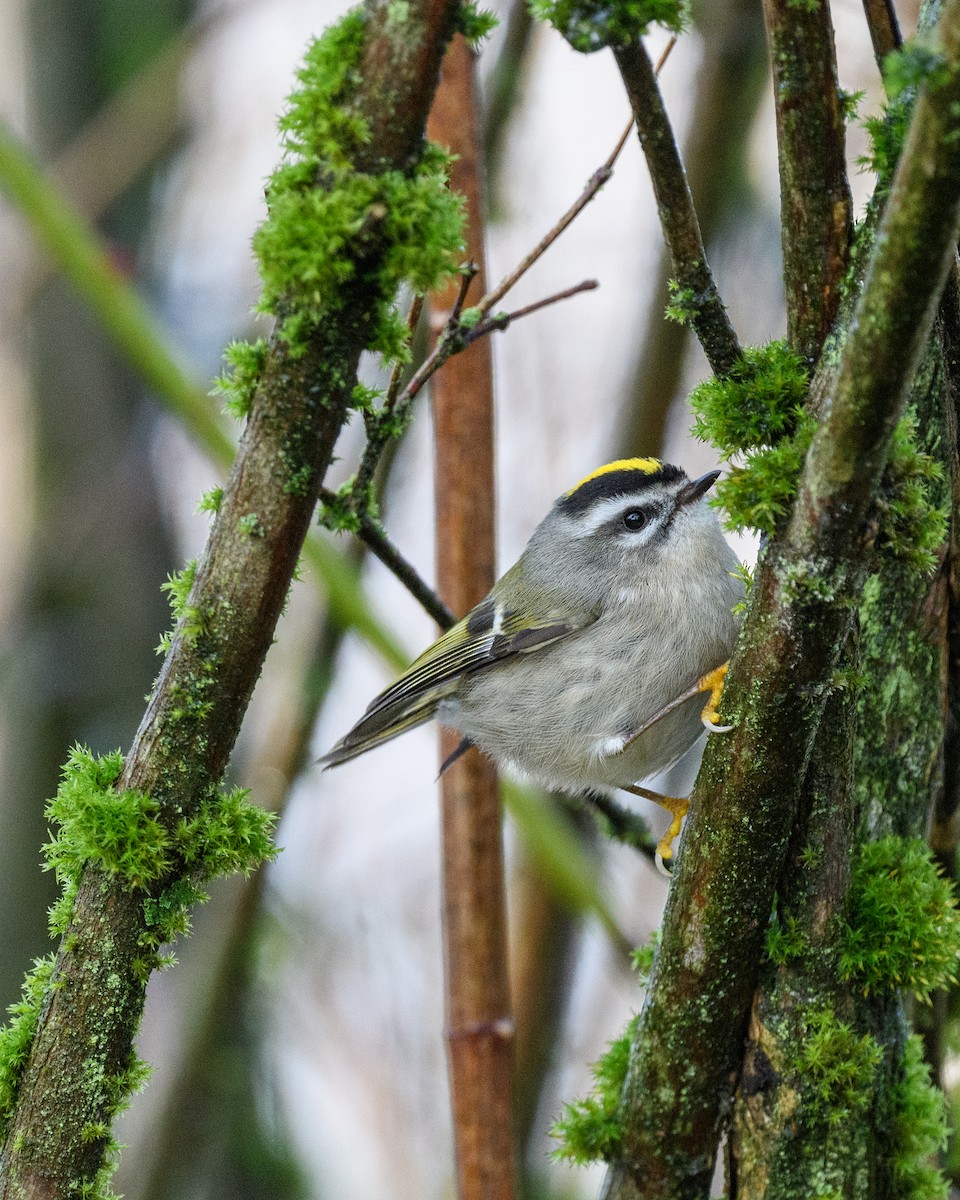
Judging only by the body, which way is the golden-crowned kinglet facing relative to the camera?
to the viewer's right
